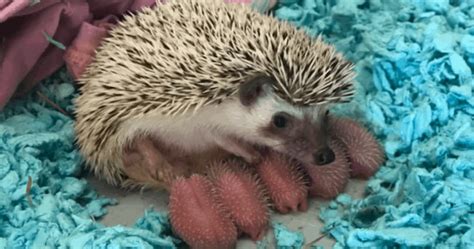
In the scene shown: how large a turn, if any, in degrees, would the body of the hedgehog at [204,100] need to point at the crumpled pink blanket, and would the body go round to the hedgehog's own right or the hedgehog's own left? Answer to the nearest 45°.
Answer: approximately 135° to the hedgehog's own left

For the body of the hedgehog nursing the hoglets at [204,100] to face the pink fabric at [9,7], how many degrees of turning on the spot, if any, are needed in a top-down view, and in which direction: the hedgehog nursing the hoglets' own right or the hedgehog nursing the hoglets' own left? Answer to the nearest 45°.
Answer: approximately 180°

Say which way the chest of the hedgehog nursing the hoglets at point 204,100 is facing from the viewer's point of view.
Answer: to the viewer's right
